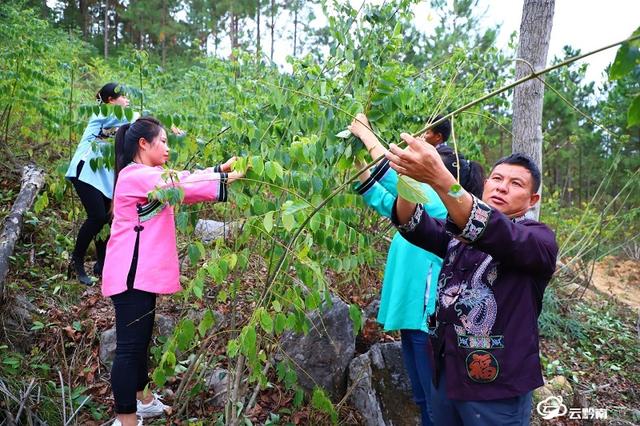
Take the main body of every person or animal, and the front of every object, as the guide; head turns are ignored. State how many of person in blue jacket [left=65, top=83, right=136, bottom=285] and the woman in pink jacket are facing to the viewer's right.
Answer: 2

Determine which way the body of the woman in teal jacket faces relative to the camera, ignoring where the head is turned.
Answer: to the viewer's left

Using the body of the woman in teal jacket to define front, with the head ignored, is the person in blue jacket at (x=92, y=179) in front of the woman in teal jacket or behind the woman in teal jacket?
in front

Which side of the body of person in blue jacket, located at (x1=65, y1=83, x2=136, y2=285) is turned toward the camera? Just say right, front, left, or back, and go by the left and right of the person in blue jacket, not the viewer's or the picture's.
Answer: right

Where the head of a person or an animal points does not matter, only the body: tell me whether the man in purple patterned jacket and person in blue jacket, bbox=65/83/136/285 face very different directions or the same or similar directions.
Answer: very different directions

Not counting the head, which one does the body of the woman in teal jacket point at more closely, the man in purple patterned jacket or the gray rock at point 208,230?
the gray rock

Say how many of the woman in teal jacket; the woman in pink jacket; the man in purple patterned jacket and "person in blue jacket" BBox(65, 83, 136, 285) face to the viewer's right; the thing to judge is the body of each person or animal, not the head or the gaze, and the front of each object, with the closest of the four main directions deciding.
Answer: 2

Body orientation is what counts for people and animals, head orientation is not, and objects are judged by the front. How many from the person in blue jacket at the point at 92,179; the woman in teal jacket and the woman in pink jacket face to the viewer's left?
1

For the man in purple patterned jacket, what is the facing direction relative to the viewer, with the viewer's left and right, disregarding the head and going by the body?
facing the viewer and to the left of the viewer

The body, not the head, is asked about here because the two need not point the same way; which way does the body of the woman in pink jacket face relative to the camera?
to the viewer's right
